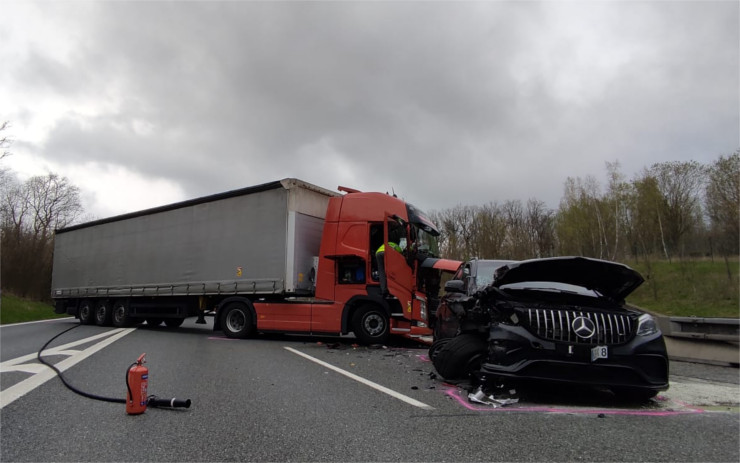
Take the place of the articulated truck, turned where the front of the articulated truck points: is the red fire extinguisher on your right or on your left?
on your right

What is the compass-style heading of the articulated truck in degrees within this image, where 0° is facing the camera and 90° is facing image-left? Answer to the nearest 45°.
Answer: approximately 315°

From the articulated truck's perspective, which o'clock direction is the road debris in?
The road debris is roughly at 1 o'clock from the articulated truck.

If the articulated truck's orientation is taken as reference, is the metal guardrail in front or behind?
in front

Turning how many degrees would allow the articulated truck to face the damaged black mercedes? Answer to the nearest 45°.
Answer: approximately 45° to its right

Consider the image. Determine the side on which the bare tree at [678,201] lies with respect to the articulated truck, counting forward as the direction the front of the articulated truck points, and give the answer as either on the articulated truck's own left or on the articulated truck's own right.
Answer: on the articulated truck's own left

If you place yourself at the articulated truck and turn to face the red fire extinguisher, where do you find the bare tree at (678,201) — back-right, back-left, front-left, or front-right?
back-left

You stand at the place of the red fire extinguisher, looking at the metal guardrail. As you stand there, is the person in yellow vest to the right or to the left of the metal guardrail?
left

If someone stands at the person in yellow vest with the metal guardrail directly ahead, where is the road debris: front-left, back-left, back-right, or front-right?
front-right

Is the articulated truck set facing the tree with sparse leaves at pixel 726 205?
no

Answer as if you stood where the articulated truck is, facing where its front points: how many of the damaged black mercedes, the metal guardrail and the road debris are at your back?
0
